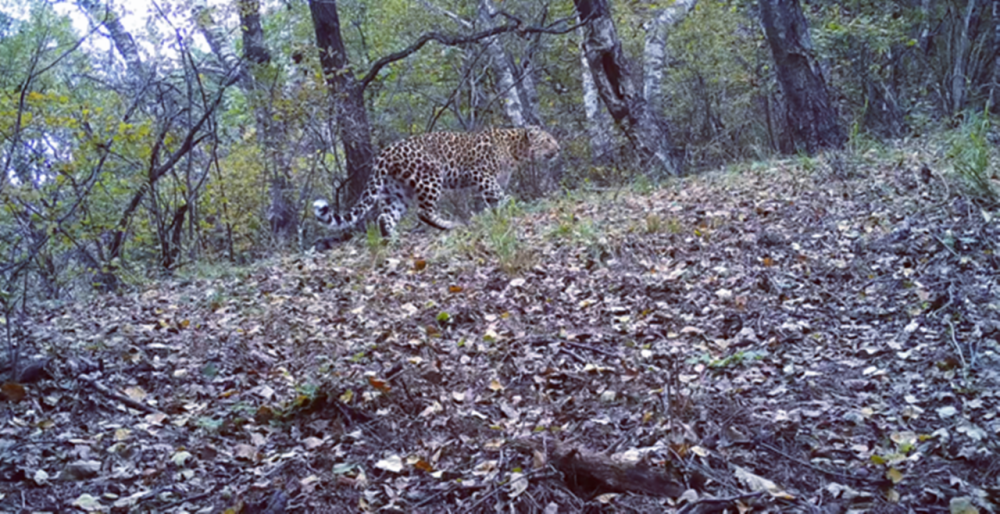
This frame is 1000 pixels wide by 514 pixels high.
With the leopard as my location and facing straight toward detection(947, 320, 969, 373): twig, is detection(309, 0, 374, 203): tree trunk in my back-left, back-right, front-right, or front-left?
back-right

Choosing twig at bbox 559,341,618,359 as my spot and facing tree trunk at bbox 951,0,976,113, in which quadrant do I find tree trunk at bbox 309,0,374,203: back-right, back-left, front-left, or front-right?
front-left

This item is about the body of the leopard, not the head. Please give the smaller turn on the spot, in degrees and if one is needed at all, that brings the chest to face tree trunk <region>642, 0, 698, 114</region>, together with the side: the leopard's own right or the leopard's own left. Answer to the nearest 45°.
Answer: approximately 45° to the leopard's own left

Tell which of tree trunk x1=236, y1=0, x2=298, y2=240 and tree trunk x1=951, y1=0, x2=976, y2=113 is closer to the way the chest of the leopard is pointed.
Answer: the tree trunk x1=951, y1=0, x2=976, y2=113

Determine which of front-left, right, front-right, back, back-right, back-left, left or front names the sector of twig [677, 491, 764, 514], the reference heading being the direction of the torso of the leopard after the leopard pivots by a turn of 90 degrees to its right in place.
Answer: front

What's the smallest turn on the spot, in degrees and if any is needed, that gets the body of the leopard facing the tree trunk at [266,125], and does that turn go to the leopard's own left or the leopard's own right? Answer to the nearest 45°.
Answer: approximately 180°

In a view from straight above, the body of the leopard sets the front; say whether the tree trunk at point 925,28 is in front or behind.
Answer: in front

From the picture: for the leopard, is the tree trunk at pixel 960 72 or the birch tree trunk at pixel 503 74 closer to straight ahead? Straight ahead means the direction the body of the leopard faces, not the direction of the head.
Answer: the tree trunk

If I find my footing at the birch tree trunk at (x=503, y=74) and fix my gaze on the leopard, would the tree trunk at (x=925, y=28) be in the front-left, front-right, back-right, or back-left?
back-left

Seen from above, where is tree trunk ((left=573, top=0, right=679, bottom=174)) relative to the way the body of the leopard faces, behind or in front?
in front

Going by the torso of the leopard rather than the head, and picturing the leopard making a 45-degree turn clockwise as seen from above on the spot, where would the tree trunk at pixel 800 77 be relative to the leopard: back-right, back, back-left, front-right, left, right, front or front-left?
front-left

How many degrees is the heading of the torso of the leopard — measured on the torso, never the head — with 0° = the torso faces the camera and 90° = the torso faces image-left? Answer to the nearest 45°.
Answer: approximately 270°

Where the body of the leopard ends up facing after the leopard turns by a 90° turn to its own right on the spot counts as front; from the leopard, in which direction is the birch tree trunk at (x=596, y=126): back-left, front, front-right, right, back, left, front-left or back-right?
back-left

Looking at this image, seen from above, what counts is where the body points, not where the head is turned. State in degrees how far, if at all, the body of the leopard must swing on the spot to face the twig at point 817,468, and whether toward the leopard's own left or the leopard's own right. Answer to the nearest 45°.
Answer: approximately 90° to the leopard's own right

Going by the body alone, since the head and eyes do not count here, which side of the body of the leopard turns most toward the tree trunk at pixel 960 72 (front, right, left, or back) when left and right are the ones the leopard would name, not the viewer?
front

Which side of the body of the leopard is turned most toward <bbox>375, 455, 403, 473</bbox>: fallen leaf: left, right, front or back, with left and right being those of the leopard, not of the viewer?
right

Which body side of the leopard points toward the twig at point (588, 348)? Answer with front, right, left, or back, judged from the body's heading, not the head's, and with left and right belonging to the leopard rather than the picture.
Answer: right

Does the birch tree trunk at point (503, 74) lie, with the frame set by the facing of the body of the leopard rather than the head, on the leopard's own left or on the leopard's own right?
on the leopard's own left
